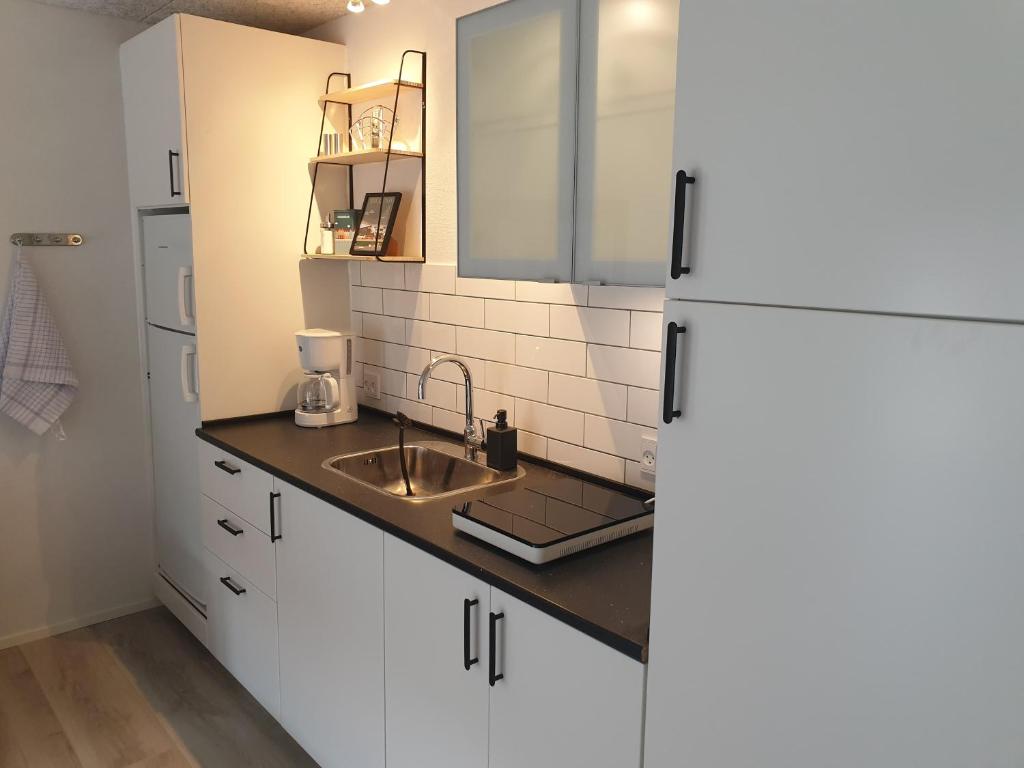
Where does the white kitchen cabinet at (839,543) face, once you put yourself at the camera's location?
facing the viewer

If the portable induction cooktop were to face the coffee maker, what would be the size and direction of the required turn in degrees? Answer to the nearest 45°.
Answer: approximately 90° to its right

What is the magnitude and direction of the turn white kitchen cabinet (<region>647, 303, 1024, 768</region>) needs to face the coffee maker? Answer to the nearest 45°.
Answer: approximately 135° to its right

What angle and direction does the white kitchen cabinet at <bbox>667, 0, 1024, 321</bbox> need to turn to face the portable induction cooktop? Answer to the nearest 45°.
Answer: approximately 135° to its right

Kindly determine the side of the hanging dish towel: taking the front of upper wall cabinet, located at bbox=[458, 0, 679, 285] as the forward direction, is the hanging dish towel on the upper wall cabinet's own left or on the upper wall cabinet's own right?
on the upper wall cabinet's own right

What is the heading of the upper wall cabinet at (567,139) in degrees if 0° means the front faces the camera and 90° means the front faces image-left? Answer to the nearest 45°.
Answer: approximately 45°

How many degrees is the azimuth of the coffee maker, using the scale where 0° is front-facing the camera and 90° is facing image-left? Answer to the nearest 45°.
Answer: approximately 45°

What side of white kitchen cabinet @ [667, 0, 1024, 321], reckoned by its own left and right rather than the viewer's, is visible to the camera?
front

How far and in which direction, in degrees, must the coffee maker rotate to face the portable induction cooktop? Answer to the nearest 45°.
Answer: approximately 45° to its left

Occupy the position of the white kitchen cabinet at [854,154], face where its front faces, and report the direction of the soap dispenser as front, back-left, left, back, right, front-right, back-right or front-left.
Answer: back-right
